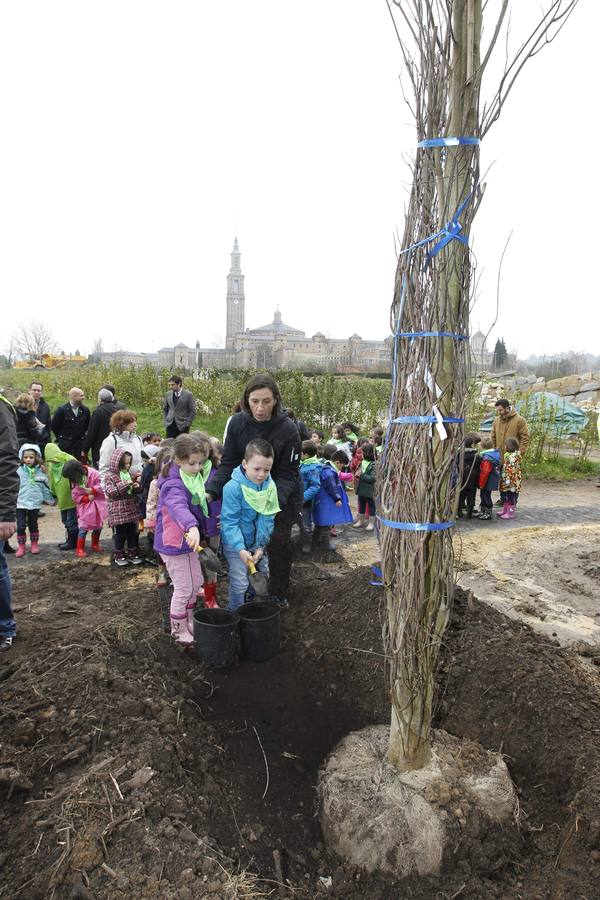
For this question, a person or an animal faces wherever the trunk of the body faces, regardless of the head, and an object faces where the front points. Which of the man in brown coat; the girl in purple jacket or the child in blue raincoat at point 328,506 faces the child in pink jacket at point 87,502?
the man in brown coat

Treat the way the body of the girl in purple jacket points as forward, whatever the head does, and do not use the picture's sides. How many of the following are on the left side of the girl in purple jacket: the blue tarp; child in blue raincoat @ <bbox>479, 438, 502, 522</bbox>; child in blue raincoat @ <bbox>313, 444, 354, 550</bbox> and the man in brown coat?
4

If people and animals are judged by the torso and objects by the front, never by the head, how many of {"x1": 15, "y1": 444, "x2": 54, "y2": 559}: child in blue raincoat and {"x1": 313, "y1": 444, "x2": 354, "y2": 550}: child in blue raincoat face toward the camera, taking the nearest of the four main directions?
1

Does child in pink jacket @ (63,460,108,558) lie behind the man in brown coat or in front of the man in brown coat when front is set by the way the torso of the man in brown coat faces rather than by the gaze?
in front

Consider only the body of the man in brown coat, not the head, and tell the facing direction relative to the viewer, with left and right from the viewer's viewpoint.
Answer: facing the viewer and to the left of the viewer

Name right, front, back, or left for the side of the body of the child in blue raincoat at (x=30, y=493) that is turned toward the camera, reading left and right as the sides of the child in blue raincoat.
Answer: front

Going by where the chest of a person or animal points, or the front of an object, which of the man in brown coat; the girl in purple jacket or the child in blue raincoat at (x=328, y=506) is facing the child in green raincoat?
the man in brown coat

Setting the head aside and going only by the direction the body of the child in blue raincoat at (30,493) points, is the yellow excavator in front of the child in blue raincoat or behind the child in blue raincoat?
behind

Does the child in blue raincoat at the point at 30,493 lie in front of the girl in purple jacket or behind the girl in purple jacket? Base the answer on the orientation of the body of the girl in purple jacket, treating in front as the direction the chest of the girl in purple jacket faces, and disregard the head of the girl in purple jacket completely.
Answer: behind

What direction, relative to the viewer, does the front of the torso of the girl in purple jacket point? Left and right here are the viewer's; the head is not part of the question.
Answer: facing the viewer and to the right of the viewer

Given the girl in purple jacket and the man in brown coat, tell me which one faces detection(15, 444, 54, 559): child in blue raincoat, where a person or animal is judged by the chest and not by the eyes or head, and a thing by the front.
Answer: the man in brown coat
